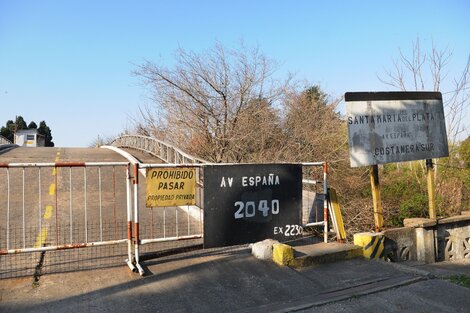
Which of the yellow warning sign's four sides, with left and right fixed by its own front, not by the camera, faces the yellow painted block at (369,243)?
left

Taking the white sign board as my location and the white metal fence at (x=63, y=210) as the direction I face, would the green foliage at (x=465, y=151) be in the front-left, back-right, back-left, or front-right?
back-right

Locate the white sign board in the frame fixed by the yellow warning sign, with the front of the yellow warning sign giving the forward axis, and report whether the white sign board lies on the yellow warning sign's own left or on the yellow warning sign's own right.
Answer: on the yellow warning sign's own left

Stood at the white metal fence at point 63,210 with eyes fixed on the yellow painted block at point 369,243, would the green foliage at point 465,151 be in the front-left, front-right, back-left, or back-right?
front-left

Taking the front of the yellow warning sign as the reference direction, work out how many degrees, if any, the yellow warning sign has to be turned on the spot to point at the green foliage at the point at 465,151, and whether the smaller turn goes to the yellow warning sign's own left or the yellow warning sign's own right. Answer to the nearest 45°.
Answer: approximately 135° to the yellow warning sign's own left

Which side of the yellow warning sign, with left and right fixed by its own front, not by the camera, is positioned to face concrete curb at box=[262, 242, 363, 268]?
left

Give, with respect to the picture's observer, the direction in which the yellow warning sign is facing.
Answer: facing the viewer

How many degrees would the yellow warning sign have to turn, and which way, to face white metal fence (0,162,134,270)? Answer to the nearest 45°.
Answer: approximately 135° to its right
